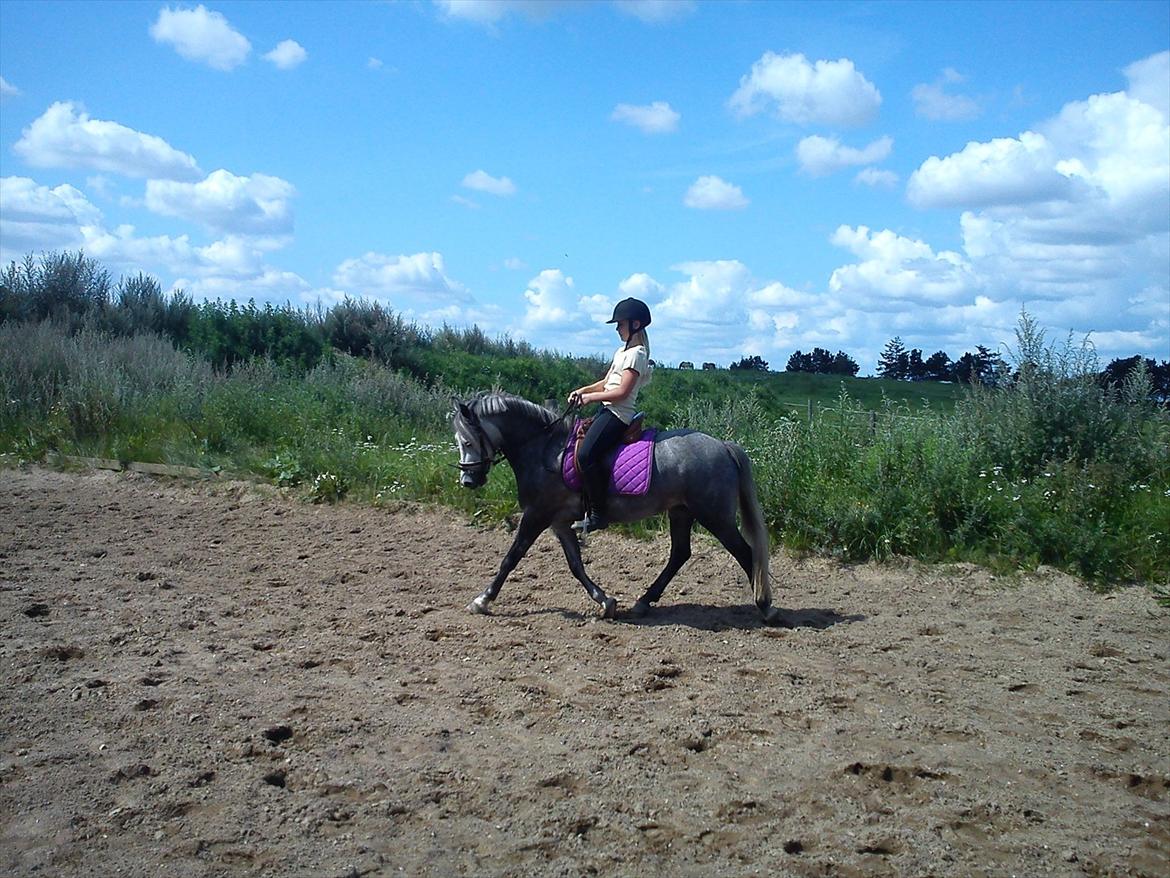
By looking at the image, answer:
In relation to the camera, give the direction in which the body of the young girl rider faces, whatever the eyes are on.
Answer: to the viewer's left

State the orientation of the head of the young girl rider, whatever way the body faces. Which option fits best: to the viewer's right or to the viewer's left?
to the viewer's left

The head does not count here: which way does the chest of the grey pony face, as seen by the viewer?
to the viewer's left
